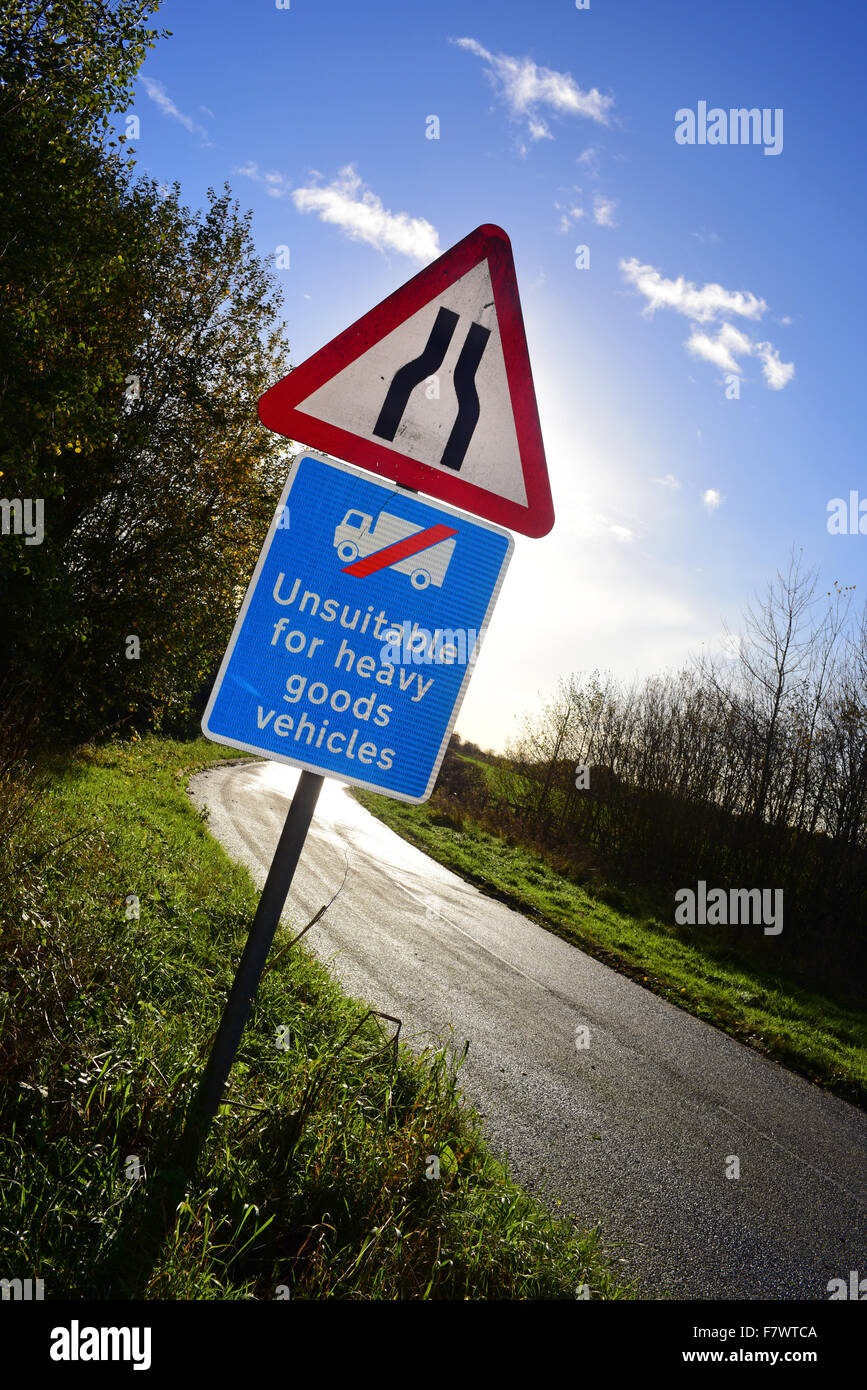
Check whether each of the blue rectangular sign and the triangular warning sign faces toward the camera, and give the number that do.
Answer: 2

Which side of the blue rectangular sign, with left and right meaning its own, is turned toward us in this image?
front

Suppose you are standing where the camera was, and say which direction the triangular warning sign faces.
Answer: facing the viewer

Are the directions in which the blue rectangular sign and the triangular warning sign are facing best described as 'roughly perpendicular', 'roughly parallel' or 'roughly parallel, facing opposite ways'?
roughly parallel
